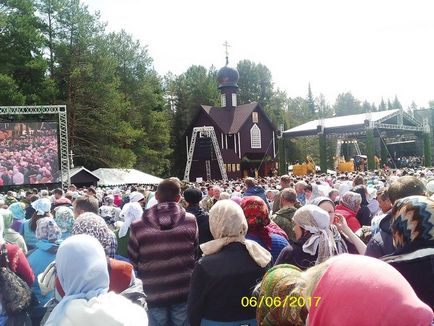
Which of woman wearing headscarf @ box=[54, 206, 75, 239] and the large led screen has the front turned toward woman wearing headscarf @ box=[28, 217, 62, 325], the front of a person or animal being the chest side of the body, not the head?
the large led screen

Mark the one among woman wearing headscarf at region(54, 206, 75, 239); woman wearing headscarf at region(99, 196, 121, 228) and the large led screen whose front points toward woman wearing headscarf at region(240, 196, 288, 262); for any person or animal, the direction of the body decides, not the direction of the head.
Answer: the large led screen

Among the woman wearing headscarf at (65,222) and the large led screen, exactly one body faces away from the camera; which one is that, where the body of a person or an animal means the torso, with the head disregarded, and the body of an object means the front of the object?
the woman wearing headscarf

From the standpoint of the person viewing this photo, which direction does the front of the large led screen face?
facing the viewer

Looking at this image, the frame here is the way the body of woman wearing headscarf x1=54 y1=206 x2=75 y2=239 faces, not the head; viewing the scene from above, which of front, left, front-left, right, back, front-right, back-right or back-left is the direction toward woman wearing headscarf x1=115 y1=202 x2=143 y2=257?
front-right

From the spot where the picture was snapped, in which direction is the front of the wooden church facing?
facing the viewer and to the left of the viewer

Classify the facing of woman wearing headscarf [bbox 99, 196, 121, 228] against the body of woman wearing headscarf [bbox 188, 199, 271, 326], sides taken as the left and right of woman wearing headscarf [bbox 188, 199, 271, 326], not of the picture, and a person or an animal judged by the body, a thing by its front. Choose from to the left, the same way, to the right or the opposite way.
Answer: the same way

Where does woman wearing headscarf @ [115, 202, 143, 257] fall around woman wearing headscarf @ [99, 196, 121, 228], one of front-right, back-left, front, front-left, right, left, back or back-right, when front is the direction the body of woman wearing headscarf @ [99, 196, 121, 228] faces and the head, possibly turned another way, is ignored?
back

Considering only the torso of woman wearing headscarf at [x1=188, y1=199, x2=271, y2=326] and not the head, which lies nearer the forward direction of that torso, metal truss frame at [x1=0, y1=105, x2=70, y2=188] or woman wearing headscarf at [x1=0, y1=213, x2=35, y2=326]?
the metal truss frame

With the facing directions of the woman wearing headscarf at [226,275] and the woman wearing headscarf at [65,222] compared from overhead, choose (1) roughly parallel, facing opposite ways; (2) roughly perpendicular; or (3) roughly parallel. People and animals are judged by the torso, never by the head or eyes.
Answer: roughly parallel

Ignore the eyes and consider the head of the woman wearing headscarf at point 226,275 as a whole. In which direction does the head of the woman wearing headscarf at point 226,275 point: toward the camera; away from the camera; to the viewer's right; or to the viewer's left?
away from the camera

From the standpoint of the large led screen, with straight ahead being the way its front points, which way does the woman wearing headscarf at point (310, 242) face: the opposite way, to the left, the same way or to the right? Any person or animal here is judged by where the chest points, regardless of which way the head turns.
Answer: the opposite way

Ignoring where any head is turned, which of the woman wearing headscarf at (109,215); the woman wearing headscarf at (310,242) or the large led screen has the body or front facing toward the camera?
the large led screen

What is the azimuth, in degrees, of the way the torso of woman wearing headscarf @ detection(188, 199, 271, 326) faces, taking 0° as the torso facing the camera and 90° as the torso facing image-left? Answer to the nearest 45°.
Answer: approximately 180°

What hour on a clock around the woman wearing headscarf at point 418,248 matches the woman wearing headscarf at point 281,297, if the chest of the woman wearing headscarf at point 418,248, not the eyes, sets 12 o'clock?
the woman wearing headscarf at point 281,297 is roughly at 8 o'clock from the woman wearing headscarf at point 418,248.

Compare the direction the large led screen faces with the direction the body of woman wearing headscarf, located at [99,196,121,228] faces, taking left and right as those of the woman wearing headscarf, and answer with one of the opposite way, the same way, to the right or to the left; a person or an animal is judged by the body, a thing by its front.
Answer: the opposite way

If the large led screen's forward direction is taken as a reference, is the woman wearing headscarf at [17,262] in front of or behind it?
in front

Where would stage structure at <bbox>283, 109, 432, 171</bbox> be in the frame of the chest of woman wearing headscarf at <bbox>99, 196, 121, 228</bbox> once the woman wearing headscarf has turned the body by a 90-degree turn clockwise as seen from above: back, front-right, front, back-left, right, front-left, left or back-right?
front-left

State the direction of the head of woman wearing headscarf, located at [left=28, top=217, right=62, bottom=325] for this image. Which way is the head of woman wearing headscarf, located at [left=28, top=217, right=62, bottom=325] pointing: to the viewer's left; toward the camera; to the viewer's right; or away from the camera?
away from the camera

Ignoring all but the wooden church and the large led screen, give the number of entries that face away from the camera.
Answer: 0

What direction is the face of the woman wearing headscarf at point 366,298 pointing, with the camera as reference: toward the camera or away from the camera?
away from the camera
